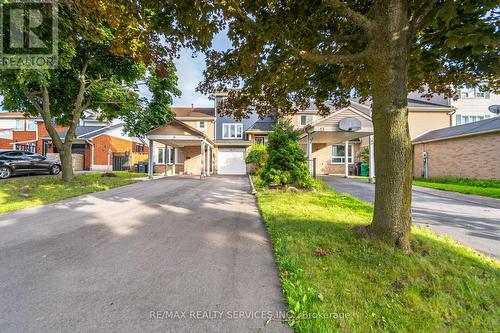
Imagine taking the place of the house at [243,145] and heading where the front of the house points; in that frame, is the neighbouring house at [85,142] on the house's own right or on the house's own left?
on the house's own right

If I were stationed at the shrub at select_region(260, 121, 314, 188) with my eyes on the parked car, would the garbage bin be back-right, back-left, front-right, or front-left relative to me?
back-right

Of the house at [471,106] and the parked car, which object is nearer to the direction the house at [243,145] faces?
the parked car

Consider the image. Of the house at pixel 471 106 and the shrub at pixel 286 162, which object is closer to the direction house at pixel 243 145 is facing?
the shrub

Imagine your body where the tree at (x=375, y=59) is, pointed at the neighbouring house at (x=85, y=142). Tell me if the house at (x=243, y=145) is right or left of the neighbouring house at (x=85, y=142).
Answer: right

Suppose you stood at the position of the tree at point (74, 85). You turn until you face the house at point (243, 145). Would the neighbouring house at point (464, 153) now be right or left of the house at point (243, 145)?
right

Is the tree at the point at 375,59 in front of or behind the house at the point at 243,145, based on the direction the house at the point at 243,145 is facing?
in front

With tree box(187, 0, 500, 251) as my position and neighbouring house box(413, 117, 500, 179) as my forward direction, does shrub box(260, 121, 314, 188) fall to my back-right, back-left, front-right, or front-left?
front-left

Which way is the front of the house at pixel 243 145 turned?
toward the camera

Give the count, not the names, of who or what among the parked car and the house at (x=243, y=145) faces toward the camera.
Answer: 1

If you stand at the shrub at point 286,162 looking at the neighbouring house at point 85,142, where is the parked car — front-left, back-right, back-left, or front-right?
front-left

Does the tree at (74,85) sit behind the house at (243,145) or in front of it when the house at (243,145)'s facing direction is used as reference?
in front

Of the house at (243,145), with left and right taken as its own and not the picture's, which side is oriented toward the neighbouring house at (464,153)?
left
